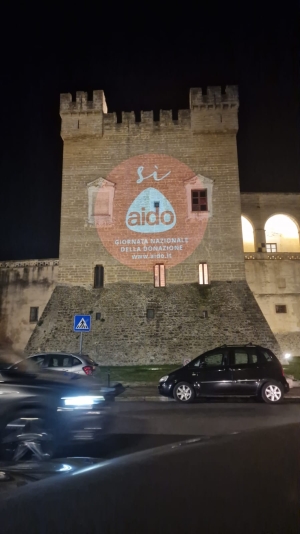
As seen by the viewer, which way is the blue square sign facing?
toward the camera

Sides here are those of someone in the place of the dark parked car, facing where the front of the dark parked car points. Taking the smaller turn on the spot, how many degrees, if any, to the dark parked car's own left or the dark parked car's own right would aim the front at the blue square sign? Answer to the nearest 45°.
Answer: approximately 45° to the dark parked car's own right

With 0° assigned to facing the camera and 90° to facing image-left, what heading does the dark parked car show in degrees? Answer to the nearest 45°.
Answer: approximately 90°

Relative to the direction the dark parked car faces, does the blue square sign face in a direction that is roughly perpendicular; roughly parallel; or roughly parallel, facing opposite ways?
roughly perpendicular

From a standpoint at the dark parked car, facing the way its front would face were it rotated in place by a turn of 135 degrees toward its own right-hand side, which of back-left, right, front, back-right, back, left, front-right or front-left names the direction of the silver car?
back-left

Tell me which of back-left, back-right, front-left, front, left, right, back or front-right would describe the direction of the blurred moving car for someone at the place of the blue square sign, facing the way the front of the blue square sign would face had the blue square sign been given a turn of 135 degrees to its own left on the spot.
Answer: back-right

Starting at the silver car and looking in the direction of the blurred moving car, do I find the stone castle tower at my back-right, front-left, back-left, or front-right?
back-left

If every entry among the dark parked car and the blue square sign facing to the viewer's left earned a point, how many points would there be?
1

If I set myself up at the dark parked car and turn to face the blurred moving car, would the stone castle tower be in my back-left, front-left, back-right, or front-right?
back-right

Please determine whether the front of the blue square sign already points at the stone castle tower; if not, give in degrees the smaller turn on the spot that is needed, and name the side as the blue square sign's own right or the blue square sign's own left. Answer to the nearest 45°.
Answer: approximately 135° to the blue square sign's own left
